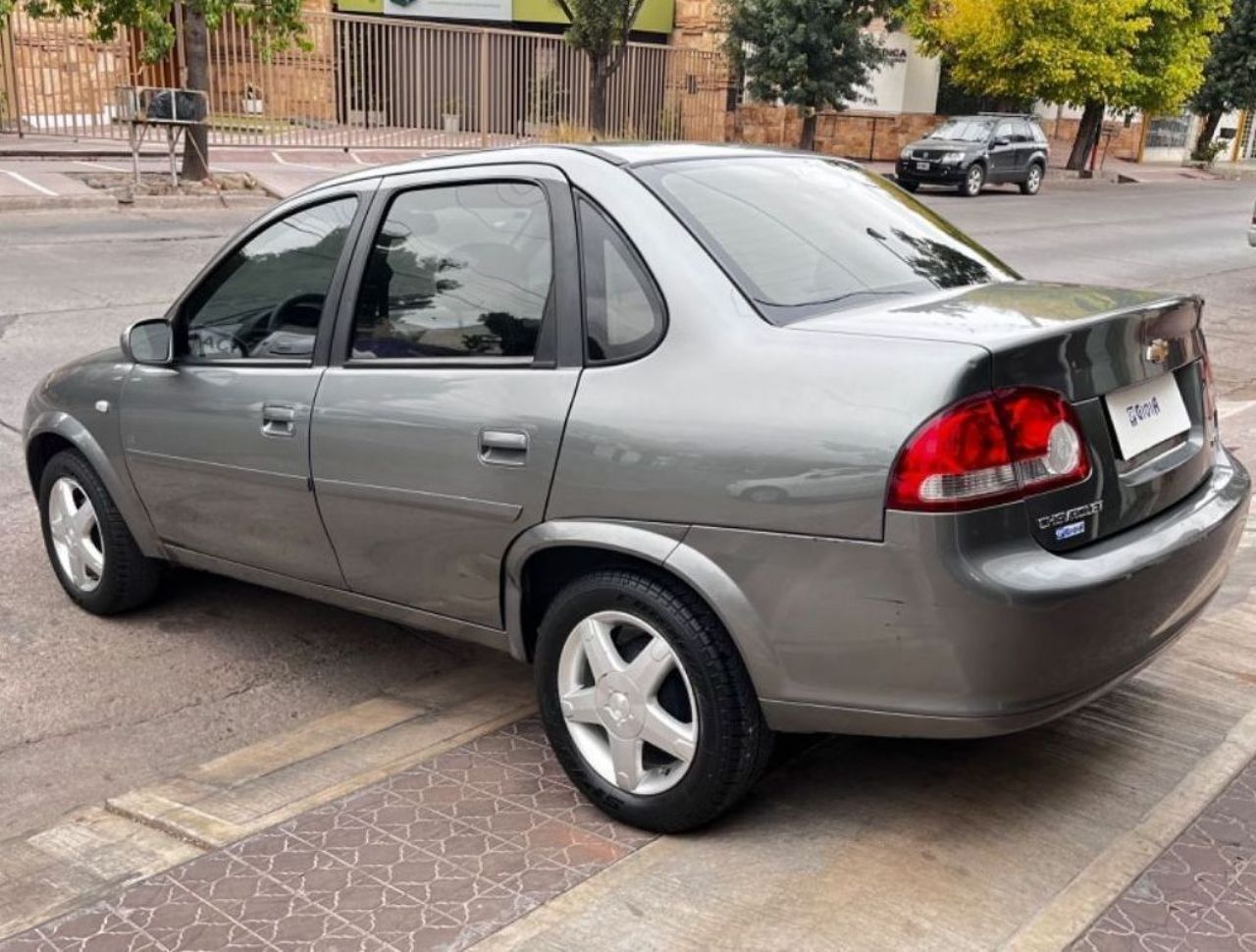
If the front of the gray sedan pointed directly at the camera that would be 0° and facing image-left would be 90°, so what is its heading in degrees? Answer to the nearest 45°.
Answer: approximately 135°

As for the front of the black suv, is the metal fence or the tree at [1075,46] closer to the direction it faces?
the metal fence

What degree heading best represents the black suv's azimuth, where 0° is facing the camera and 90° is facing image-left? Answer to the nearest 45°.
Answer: approximately 45°

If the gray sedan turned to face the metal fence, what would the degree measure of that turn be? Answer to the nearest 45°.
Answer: approximately 45° to its right

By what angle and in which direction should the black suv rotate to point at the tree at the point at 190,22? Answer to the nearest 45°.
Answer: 0° — it already faces it

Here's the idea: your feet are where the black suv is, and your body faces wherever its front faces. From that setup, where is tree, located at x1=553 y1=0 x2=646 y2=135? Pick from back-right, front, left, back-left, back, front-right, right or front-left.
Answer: front-right

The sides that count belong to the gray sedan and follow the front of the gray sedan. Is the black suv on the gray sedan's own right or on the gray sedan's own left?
on the gray sedan's own right

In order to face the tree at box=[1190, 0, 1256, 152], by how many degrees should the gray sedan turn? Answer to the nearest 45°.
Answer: approximately 90° to its right

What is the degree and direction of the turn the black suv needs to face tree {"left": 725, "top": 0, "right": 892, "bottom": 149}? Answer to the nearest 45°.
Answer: approximately 90° to its right

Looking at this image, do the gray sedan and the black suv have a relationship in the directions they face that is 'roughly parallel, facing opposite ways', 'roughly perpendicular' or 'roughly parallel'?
roughly perpendicular
